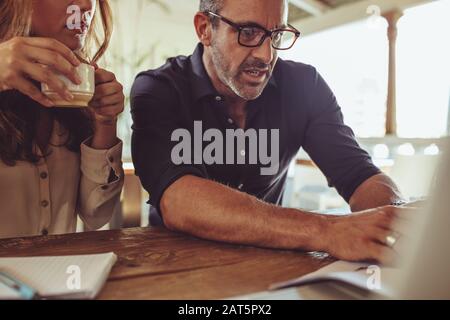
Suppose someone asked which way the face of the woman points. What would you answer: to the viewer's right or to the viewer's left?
to the viewer's right

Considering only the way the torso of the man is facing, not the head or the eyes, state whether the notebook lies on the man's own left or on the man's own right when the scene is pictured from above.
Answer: on the man's own right

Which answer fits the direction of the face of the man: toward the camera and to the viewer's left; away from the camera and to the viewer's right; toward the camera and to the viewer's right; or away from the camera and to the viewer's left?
toward the camera and to the viewer's right

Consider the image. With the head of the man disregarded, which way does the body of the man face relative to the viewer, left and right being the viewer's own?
facing the viewer and to the right of the viewer

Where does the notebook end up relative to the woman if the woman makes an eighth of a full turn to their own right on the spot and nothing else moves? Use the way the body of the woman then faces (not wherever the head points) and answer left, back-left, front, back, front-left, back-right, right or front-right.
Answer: front

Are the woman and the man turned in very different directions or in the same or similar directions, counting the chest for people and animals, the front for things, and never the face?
same or similar directions

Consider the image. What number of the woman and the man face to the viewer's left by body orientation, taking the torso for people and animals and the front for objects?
0
